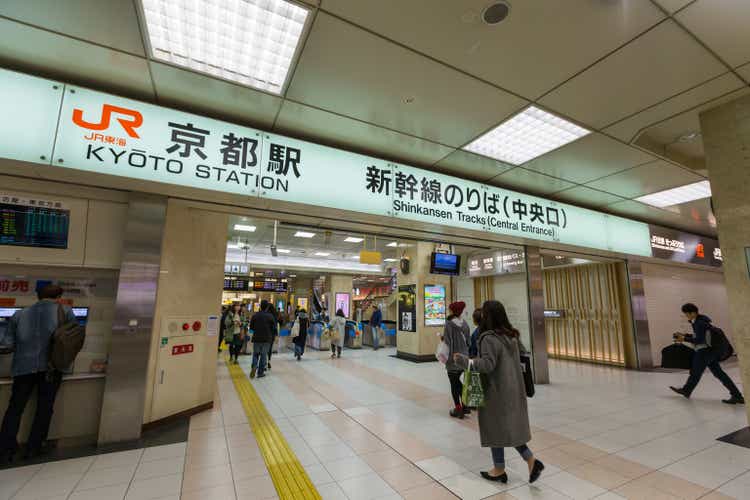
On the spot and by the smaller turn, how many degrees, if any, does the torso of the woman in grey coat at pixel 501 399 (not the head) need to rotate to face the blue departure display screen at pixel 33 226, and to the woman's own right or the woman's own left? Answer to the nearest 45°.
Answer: approximately 45° to the woman's own left

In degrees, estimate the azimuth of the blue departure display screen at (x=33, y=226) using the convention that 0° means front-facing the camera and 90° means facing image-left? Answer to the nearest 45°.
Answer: approximately 315°

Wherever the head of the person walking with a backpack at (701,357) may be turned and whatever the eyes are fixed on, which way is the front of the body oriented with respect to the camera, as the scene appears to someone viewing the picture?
to the viewer's left

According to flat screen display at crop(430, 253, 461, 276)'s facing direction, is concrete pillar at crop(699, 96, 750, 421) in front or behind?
in front

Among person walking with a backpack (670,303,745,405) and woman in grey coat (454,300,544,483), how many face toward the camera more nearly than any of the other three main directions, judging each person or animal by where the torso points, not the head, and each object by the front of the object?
0

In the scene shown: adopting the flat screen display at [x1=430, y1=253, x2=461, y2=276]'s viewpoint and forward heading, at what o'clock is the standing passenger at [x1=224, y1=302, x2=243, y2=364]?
The standing passenger is roughly at 3 o'clock from the flat screen display.

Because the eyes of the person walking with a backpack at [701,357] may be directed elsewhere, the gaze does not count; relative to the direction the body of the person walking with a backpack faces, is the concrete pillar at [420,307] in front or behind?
in front

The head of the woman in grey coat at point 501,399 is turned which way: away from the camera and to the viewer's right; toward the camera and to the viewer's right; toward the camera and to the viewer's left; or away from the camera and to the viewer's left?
away from the camera and to the viewer's left

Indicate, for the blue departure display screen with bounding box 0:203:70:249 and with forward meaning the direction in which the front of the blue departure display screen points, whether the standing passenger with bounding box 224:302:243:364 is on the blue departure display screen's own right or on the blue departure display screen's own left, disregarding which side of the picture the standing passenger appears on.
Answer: on the blue departure display screen's own left

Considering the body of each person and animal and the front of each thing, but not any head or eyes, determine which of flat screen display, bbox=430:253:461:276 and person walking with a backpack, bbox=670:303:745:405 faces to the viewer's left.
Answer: the person walking with a backpack

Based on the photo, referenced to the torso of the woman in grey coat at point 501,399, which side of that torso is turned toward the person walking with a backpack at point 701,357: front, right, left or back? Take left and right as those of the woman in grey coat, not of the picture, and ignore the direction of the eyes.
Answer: right

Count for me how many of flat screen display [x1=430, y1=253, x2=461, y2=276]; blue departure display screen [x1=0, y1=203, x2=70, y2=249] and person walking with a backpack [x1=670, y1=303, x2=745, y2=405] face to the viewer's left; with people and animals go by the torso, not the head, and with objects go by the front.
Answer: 1
